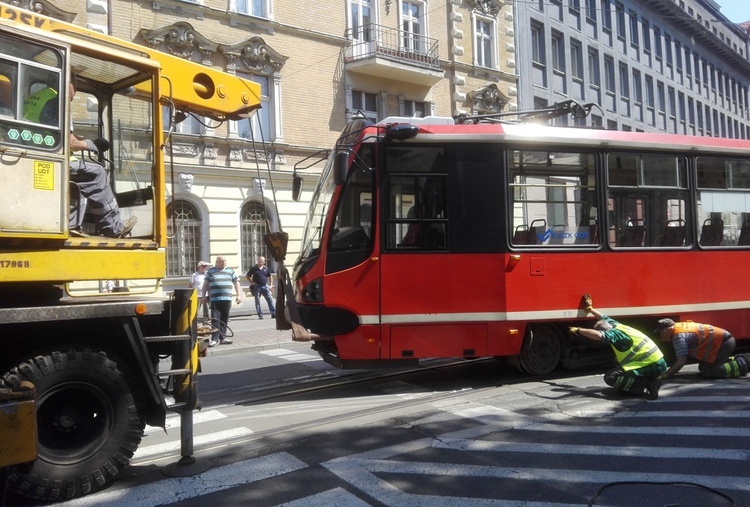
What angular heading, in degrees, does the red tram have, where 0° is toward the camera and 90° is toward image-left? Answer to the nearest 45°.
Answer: approximately 90°

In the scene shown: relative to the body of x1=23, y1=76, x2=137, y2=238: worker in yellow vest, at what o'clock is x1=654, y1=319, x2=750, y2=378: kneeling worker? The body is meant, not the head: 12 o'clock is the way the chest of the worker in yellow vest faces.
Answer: The kneeling worker is roughly at 12 o'clock from the worker in yellow vest.

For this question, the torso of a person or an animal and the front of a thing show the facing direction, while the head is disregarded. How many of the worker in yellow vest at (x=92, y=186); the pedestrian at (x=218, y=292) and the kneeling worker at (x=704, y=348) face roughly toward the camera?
1

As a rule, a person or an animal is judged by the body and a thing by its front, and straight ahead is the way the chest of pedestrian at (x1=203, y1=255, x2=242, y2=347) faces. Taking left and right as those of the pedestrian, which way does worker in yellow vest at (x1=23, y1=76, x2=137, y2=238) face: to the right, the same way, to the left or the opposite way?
to the left

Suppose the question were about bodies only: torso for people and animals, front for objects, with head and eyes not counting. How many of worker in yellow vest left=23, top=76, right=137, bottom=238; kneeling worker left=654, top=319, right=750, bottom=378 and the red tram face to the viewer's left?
2

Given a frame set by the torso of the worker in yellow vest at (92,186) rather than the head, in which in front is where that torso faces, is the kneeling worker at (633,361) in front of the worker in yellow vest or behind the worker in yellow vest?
in front

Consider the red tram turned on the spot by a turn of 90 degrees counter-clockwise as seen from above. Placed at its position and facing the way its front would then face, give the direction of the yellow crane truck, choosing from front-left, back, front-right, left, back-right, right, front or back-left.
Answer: front-right

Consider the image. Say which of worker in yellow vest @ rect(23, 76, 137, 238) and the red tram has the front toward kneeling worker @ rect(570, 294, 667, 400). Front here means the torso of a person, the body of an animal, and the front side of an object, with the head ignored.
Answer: the worker in yellow vest

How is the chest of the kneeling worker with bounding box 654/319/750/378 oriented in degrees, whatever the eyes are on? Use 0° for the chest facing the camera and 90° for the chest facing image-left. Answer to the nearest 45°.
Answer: approximately 90°

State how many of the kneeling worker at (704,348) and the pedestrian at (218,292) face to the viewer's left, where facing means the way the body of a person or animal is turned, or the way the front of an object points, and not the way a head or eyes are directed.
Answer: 1

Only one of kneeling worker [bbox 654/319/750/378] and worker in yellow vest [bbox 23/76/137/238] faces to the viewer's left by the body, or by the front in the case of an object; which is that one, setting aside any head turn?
the kneeling worker

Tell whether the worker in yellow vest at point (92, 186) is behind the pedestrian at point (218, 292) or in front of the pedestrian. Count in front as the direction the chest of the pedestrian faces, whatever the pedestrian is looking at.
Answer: in front

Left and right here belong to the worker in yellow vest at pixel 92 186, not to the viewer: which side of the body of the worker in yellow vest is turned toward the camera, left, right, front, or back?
right
